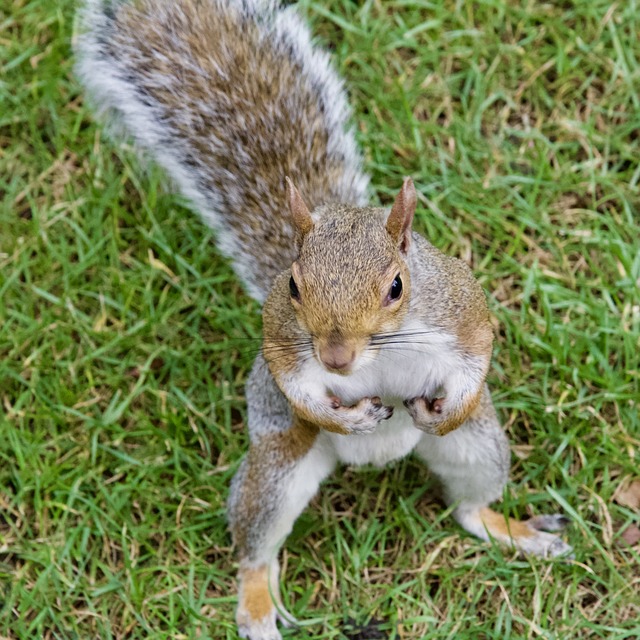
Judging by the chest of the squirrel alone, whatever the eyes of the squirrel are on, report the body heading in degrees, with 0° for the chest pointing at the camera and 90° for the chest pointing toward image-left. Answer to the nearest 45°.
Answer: approximately 0°
